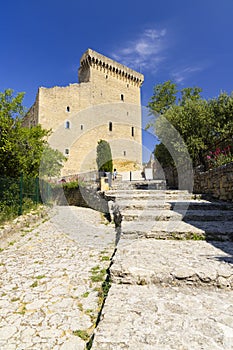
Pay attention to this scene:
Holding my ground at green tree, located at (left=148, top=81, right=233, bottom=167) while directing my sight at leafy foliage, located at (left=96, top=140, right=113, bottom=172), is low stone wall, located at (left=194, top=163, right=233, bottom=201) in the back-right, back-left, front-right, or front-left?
back-left

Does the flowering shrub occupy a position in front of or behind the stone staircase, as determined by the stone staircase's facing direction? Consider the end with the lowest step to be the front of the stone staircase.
behind

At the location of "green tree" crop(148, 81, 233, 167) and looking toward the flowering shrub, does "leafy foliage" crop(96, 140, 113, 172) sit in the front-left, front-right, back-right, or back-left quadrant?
back-right

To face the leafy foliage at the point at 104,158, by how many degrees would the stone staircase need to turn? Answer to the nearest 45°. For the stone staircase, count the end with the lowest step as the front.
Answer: approximately 180°

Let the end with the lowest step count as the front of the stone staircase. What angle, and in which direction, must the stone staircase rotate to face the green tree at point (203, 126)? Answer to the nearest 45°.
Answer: approximately 180°

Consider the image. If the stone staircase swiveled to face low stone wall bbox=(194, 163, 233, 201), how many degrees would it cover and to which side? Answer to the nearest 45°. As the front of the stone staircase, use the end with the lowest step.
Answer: approximately 180°

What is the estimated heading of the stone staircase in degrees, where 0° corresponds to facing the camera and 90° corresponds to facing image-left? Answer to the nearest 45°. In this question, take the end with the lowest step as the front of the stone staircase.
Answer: approximately 0°

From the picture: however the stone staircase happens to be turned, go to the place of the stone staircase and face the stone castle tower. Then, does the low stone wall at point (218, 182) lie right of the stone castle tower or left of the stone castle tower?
right

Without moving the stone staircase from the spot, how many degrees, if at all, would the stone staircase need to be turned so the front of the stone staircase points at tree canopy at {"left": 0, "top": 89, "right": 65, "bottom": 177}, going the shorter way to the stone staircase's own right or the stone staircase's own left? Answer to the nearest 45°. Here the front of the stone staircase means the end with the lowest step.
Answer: approximately 135° to the stone staircase's own right
